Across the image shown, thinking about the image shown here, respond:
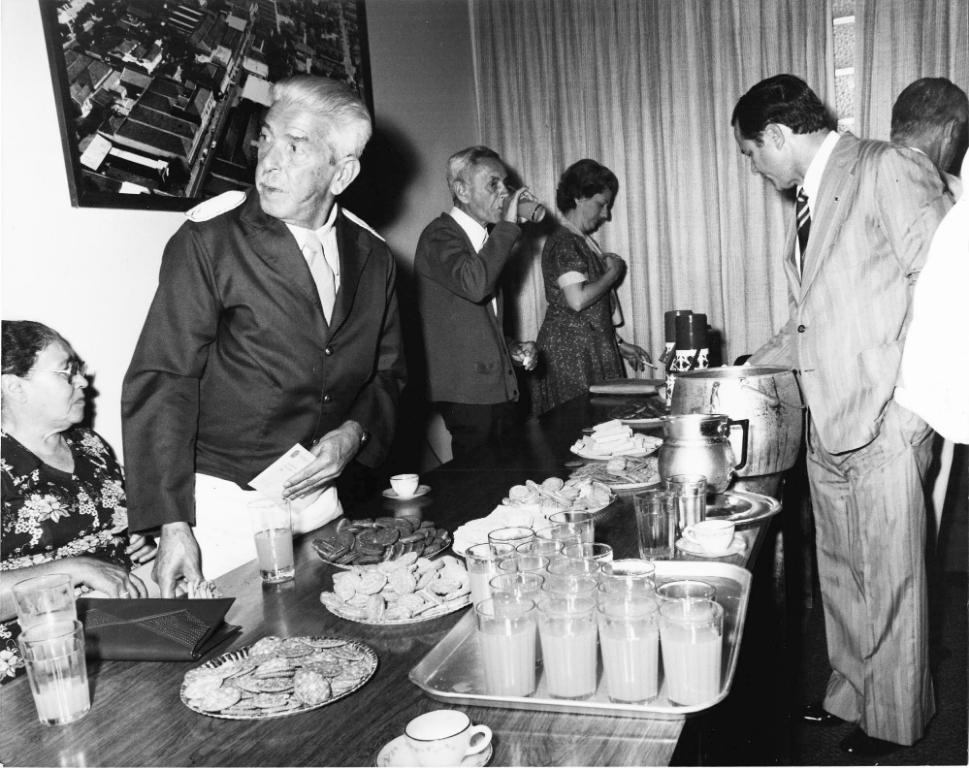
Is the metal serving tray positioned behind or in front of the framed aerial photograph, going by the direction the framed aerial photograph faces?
in front

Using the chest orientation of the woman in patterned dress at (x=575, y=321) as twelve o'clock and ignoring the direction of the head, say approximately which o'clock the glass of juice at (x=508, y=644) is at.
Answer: The glass of juice is roughly at 3 o'clock from the woman in patterned dress.

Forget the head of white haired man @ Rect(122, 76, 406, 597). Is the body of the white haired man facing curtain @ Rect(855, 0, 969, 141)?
no

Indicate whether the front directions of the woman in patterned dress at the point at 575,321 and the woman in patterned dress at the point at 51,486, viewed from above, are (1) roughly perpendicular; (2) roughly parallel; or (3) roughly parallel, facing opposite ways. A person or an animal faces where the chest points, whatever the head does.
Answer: roughly parallel

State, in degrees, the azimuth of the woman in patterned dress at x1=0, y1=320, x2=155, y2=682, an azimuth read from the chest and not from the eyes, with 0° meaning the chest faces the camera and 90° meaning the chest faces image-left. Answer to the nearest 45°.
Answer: approximately 315°

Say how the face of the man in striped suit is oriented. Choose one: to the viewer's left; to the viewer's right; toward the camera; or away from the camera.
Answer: to the viewer's left

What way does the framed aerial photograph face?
toward the camera

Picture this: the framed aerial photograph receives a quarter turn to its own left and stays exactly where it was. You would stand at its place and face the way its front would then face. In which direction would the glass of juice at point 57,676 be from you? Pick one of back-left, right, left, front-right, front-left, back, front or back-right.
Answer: right

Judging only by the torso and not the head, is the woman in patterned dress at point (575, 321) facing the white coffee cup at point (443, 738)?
no

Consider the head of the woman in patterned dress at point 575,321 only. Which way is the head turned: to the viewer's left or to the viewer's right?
to the viewer's right

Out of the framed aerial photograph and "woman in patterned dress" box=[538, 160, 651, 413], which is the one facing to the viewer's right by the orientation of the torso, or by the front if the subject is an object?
the woman in patterned dress

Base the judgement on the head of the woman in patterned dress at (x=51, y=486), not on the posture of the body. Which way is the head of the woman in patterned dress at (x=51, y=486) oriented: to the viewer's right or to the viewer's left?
to the viewer's right

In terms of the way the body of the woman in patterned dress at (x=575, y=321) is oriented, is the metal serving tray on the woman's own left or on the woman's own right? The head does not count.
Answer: on the woman's own right

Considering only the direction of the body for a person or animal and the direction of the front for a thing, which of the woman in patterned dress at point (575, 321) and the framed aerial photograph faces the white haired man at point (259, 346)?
the framed aerial photograph

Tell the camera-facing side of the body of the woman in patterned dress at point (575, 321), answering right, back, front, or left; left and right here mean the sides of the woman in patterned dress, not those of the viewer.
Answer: right
